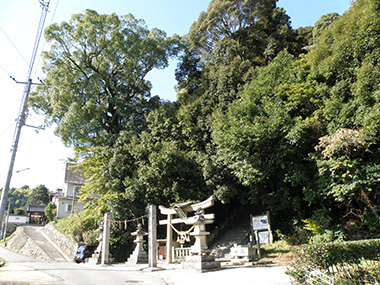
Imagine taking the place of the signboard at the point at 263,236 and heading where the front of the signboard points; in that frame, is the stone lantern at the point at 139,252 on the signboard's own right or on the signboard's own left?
on the signboard's own right

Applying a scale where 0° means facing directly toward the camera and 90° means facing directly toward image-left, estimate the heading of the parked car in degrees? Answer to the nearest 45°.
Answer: approximately 45°

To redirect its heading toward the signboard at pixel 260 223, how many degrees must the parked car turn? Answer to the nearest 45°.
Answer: approximately 90° to its left

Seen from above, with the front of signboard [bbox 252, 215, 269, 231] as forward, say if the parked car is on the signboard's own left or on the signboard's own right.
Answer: on the signboard's own right

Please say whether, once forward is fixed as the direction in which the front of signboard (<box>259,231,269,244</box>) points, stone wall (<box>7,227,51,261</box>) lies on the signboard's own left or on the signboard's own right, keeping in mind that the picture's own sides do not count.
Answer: on the signboard's own right

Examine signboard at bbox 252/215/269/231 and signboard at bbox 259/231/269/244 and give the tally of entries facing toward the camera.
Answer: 2

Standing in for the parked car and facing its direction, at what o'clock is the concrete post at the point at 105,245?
The concrete post is roughly at 10 o'clock from the parked car.
